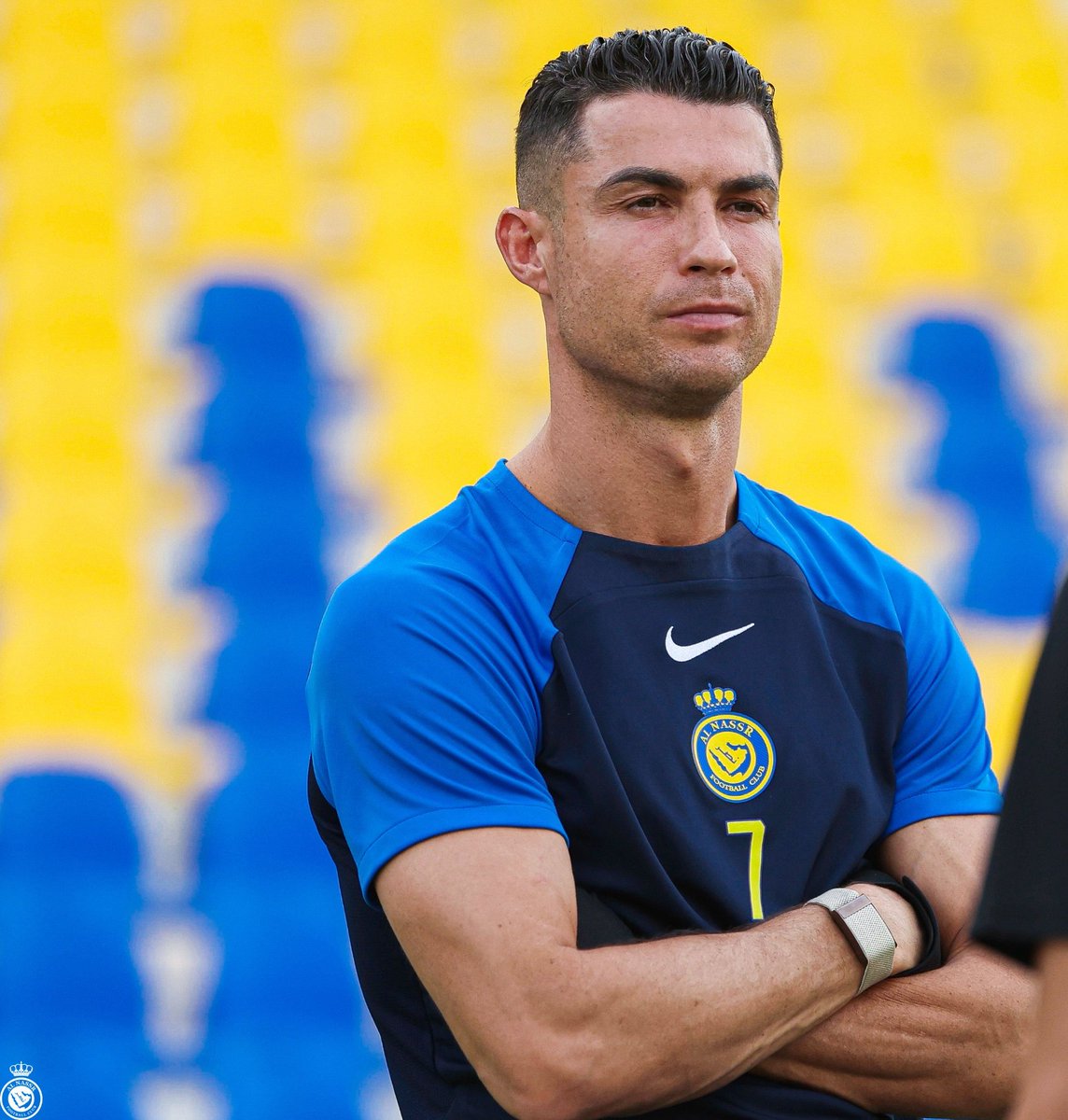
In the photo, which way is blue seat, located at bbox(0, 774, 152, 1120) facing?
toward the camera

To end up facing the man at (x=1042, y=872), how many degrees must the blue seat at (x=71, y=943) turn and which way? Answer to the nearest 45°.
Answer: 0° — it already faces them

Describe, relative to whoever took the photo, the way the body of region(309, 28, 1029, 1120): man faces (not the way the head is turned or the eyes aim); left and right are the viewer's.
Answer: facing the viewer and to the right of the viewer

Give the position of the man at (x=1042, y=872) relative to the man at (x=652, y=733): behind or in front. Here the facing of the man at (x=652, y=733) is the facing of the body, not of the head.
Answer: in front

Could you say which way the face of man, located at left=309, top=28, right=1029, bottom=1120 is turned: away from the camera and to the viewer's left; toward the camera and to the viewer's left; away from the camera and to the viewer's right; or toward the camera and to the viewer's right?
toward the camera and to the viewer's right
